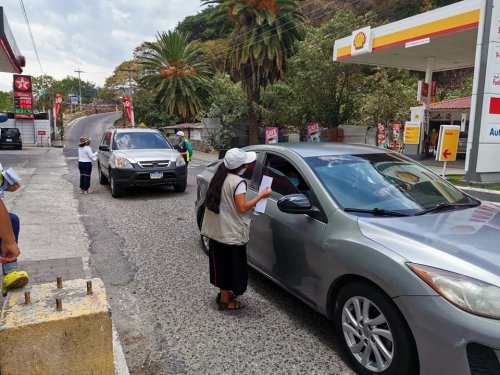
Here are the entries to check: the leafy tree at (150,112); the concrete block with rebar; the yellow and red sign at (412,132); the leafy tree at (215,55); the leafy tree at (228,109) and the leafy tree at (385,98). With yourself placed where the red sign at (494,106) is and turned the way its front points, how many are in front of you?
1

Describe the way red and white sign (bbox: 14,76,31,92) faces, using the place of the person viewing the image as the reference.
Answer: facing the viewer

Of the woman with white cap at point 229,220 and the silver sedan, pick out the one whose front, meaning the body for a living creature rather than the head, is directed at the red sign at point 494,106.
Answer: the woman with white cap

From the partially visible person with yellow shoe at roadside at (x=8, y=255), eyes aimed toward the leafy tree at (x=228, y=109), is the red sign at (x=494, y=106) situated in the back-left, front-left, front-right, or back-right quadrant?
front-right

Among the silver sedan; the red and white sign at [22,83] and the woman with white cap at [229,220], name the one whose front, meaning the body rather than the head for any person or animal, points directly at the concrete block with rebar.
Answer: the red and white sign

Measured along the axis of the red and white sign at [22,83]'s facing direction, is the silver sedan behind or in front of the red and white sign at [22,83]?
in front

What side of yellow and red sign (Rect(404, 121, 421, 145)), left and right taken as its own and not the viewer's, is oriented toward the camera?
front

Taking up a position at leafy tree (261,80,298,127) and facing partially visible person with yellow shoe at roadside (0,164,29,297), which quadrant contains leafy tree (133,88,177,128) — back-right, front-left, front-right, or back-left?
back-right

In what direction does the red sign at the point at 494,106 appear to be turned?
toward the camera

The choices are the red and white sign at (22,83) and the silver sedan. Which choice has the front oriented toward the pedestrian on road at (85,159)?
the red and white sign

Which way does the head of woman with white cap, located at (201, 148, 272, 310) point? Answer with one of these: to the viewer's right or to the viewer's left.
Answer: to the viewer's right

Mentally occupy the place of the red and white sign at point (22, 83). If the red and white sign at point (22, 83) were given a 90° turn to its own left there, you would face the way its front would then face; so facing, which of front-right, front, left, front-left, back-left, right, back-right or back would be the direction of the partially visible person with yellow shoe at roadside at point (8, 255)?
right

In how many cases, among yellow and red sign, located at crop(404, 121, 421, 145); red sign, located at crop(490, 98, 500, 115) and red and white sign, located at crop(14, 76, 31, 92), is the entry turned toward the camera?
3

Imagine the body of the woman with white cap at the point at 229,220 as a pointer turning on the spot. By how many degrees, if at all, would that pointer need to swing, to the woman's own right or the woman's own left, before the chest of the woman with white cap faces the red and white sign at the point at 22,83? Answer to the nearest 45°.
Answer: approximately 90° to the woman's own left

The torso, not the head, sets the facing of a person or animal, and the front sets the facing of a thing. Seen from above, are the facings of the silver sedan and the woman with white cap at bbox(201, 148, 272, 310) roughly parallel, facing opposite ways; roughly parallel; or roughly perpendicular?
roughly perpendicular

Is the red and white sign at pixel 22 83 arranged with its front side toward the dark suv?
yes

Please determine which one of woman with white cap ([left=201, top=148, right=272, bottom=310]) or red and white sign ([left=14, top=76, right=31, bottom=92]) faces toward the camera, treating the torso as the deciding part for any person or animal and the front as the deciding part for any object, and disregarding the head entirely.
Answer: the red and white sign

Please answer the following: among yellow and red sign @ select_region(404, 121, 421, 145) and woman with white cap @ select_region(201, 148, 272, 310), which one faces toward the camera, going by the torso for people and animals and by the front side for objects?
the yellow and red sign

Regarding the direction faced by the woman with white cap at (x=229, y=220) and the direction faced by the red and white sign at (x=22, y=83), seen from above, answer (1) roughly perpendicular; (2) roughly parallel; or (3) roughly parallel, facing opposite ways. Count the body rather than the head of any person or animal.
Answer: roughly perpendicular
